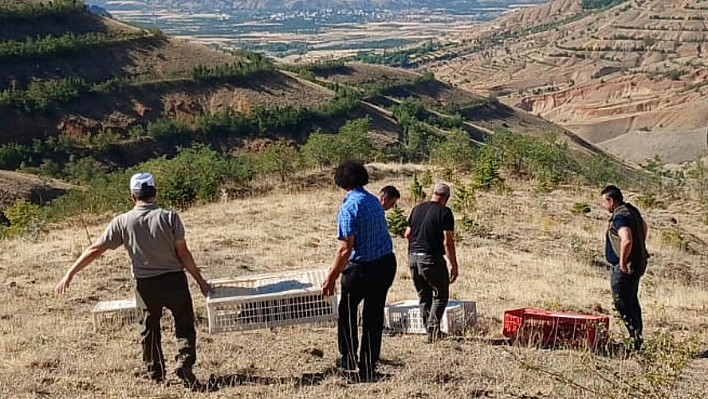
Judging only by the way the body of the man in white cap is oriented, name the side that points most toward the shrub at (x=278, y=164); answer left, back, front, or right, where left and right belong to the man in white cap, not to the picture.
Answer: front

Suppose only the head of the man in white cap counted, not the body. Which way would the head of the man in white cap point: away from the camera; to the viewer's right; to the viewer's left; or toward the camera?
away from the camera

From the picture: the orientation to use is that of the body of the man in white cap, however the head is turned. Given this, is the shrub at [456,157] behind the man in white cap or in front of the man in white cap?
in front

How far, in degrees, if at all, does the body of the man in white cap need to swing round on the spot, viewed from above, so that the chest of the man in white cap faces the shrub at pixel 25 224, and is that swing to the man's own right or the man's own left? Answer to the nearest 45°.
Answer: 0° — they already face it

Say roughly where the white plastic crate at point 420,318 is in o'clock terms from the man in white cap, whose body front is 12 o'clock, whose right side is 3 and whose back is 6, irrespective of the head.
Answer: The white plastic crate is roughly at 2 o'clock from the man in white cap.

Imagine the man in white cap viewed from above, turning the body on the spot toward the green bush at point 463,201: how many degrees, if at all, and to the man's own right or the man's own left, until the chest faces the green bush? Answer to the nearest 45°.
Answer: approximately 45° to the man's own right

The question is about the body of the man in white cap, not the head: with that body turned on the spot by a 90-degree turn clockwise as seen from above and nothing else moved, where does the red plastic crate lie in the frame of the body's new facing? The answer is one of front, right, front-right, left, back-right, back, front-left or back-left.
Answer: front

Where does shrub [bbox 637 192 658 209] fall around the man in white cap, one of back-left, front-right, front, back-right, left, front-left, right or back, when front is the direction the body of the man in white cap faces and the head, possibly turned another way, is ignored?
front-right

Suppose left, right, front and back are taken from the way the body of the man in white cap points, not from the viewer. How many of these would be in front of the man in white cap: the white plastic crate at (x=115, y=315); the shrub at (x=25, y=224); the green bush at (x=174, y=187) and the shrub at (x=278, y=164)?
4

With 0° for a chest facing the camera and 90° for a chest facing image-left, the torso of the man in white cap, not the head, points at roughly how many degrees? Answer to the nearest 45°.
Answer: approximately 180°

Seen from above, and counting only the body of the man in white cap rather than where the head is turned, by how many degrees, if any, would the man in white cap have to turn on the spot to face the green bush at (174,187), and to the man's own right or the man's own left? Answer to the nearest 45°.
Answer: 0° — they already face it

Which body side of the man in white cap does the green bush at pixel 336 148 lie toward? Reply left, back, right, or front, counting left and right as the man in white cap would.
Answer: front
